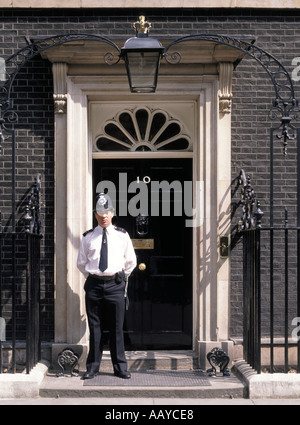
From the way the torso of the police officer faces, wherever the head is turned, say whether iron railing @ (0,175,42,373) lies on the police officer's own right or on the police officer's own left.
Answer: on the police officer's own right

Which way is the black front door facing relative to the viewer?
toward the camera

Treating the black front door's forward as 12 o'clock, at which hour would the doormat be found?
The doormat is roughly at 12 o'clock from the black front door.

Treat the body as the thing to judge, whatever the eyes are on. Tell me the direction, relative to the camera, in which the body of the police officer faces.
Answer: toward the camera

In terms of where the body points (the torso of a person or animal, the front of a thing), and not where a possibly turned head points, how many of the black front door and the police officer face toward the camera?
2

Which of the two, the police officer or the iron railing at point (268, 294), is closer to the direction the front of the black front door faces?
the police officer

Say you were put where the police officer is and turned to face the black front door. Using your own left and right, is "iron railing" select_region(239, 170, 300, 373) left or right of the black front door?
right

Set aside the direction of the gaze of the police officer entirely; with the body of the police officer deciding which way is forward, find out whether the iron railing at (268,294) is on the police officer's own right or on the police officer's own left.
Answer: on the police officer's own left

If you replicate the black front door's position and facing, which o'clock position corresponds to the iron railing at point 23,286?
The iron railing is roughly at 2 o'clock from the black front door.
